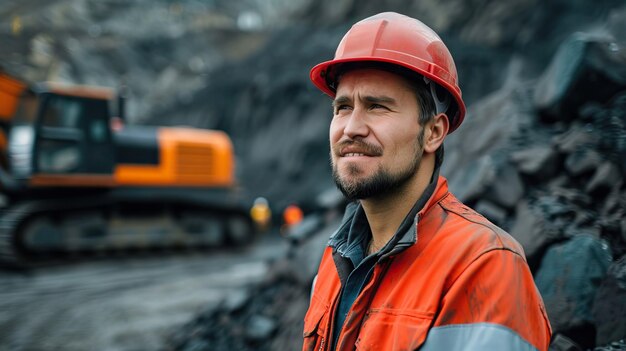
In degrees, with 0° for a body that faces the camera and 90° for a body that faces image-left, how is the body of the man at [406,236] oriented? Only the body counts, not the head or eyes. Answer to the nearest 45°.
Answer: approximately 45°

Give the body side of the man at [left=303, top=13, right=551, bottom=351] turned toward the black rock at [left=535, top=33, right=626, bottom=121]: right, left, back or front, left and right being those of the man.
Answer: back

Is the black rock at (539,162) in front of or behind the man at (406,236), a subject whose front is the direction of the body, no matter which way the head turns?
behind

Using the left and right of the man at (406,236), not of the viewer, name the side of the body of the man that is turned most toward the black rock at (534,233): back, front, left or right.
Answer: back

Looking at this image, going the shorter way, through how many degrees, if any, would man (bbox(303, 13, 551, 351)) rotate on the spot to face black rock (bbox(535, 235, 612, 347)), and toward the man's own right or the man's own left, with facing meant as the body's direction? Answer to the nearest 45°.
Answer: approximately 180°

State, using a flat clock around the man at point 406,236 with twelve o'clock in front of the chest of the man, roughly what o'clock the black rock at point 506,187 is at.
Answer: The black rock is roughly at 5 o'clock from the man.

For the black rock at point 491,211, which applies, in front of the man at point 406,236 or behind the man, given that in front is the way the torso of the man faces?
behind

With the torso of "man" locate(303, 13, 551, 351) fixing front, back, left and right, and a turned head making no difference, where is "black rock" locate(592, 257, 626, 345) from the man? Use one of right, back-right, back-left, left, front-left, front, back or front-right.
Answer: back

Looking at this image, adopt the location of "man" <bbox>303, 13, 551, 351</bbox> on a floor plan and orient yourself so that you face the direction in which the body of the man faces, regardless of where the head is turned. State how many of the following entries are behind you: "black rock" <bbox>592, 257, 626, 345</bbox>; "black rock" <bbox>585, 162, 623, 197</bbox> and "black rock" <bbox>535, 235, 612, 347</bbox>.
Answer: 3

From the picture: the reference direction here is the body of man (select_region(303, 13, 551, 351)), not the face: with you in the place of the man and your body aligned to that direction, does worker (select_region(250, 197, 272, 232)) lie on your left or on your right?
on your right

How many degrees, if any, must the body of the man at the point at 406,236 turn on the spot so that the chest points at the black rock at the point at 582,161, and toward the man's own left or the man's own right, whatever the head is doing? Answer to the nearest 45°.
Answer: approximately 180°

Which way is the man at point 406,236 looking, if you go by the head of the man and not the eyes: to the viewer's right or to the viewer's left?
to the viewer's left
